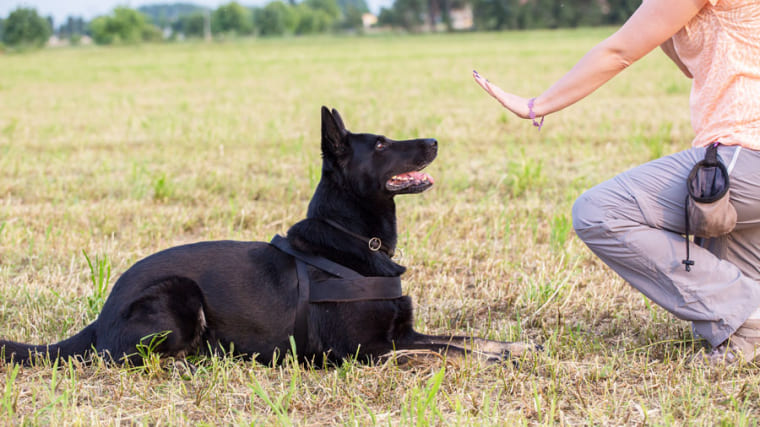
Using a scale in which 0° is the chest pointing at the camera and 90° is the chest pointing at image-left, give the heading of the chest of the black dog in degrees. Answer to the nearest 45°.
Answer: approximately 270°
